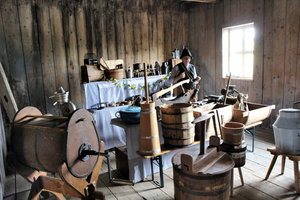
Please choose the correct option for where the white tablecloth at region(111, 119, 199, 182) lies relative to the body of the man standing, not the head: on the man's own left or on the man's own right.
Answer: on the man's own right

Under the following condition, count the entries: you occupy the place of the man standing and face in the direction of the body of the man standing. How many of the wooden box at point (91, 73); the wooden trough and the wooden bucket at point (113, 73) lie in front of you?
1

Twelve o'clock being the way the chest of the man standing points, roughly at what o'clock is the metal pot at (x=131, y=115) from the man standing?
The metal pot is roughly at 2 o'clock from the man standing.

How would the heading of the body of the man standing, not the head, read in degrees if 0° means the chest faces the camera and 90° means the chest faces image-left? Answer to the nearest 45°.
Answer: approximately 315°

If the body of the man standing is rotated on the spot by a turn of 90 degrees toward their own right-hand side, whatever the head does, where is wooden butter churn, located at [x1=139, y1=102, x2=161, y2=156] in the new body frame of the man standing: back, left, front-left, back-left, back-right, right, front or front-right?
front-left

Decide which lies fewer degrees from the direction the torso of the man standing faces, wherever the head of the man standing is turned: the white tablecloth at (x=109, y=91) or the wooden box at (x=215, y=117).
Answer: the wooden box

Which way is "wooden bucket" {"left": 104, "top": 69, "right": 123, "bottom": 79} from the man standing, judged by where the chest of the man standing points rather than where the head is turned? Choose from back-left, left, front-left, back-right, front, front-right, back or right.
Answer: back-right
